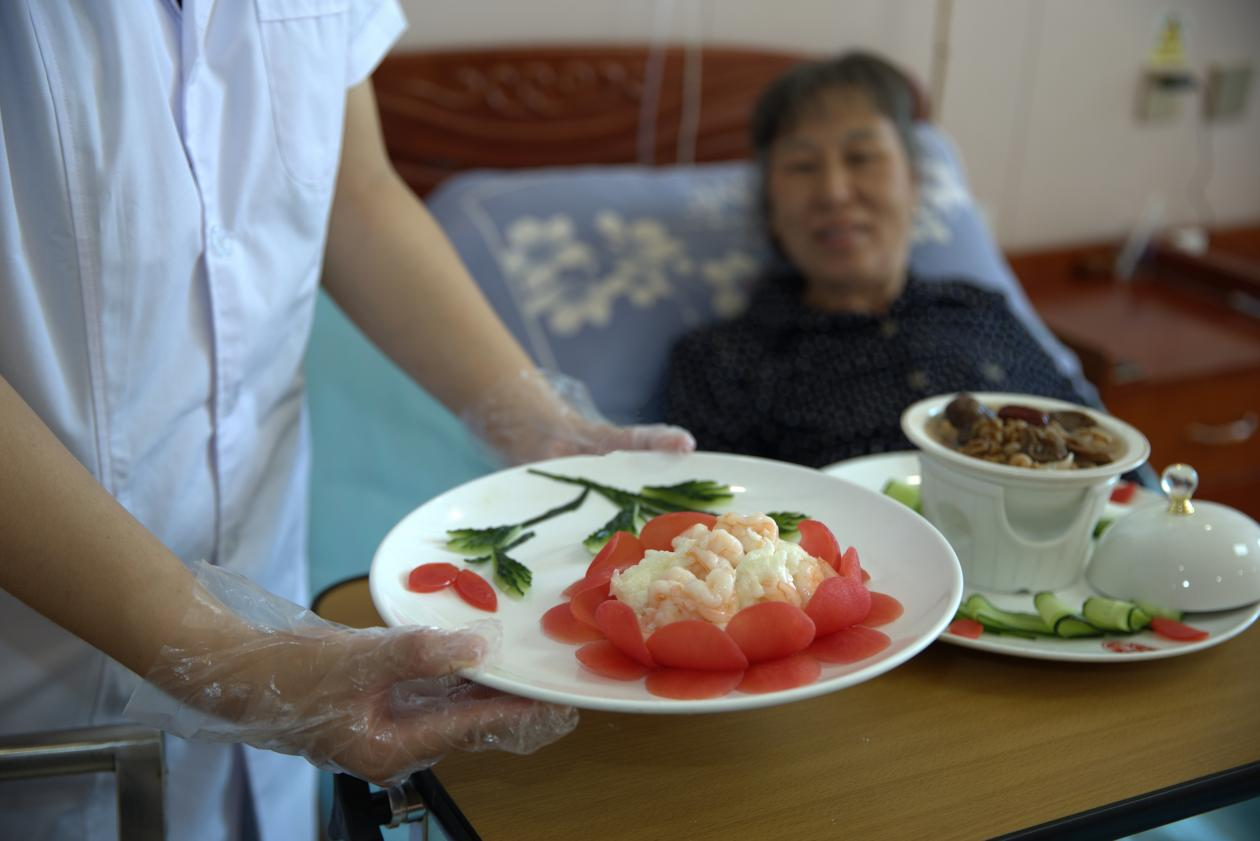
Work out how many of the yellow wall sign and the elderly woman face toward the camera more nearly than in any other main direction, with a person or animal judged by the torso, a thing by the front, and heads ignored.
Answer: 2

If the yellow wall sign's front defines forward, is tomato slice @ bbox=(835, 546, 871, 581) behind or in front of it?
in front

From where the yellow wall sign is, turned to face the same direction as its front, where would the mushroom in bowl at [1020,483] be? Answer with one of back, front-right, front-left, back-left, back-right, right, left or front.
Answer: front

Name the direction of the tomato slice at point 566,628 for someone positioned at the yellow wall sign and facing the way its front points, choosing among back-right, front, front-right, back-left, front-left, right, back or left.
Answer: front

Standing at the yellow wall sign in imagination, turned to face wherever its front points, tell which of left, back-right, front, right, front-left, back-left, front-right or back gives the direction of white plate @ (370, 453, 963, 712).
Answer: front

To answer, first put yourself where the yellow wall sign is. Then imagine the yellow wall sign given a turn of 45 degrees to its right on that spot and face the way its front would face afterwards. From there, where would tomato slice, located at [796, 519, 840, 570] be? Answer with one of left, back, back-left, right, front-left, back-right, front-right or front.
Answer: front-left

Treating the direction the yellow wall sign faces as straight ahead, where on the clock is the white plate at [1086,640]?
The white plate is roughly at 12 o'clock from the yellow wall sign.

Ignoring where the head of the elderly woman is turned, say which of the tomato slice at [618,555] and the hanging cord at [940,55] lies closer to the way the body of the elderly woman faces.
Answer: the tomato slice

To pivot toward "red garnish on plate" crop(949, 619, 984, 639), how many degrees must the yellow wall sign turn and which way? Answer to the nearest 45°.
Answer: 0° — it already faces it

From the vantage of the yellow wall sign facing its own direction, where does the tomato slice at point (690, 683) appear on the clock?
The tomato slice is roughly at 12 o'clock from the yellow wall sign.

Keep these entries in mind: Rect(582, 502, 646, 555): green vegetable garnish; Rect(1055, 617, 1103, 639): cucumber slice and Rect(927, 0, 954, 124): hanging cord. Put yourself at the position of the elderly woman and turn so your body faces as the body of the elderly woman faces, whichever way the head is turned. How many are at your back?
1

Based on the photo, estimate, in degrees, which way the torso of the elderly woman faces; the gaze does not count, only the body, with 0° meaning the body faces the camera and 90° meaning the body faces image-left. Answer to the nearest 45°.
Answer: approximately 0°

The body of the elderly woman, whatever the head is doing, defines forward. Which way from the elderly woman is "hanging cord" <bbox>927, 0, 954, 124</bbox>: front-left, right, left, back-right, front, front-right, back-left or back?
back
